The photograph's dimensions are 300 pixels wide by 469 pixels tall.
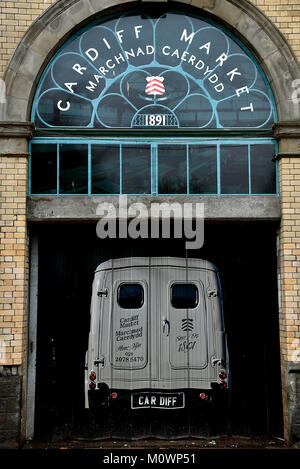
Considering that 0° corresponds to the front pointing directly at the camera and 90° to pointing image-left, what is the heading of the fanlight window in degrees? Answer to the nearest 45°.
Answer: approximately 0°
